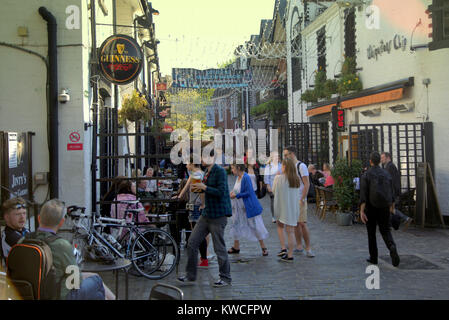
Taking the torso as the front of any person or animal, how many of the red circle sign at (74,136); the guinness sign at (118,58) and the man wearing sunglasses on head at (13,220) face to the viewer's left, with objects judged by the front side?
0

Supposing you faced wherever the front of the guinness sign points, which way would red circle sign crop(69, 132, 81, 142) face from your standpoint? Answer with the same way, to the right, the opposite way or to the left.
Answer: the same way

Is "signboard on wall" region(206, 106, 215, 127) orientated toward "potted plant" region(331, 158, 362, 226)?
yes

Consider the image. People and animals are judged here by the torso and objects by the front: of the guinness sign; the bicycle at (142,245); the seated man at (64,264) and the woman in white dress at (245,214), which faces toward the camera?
the guinness sign

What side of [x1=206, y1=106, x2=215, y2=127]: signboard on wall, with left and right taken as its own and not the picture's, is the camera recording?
front

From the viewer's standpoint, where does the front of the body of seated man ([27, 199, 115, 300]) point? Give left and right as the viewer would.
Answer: facing away from the viewer and to the right of the viewer

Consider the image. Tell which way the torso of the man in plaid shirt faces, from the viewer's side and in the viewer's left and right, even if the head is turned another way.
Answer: facing to the left of the viewer

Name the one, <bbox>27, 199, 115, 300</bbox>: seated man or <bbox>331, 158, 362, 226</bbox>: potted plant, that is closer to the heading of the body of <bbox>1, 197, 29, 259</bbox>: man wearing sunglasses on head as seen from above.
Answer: the seated man

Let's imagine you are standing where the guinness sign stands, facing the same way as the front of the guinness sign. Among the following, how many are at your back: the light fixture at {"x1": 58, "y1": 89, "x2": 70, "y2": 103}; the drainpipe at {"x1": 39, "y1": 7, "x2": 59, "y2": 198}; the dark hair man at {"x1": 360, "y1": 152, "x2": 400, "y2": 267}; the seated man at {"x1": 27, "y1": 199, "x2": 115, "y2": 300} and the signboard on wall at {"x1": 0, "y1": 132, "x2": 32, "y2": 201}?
0

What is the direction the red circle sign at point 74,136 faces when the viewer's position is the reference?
facing the viewer

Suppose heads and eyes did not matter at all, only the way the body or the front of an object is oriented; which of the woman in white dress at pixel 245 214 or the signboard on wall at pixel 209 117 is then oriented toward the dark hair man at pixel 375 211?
the signboard on wall

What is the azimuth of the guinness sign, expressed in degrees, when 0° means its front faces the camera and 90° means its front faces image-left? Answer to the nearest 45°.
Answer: approximately 0°
